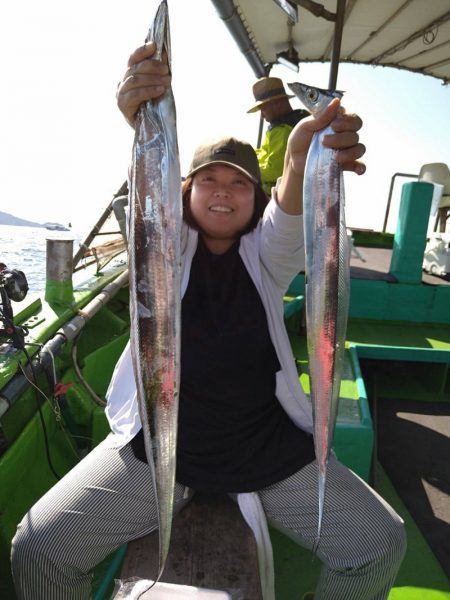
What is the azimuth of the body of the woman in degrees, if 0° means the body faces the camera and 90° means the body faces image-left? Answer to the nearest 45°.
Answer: approximately 0°

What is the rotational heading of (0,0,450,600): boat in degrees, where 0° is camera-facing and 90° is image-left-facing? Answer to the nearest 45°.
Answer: approximately 180°

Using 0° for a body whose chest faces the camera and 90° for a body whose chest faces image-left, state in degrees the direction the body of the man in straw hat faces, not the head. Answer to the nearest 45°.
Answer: approximately 90°

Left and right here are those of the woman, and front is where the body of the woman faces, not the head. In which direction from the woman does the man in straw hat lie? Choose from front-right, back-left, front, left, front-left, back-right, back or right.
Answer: back
